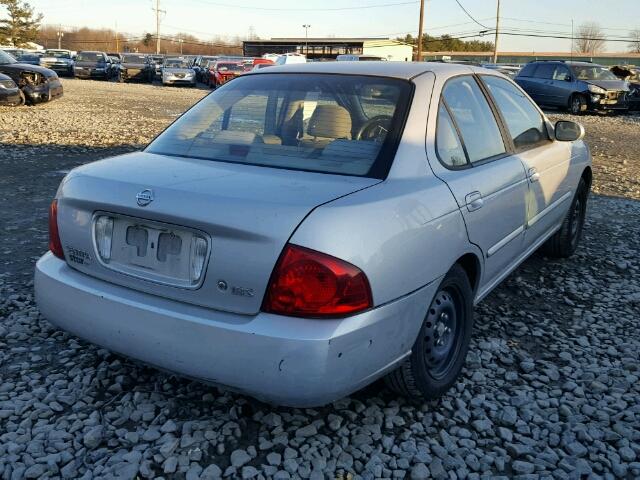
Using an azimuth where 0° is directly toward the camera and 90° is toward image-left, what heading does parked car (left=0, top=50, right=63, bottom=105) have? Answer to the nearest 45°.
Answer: approximately 315°

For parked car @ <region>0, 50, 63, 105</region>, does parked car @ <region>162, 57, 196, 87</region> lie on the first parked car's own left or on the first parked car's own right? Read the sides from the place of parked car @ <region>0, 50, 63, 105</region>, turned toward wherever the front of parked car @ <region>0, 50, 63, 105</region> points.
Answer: on the first parked car's own left

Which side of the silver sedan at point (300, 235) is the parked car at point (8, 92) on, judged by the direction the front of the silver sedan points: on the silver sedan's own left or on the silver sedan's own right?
on the silver sedan's own left

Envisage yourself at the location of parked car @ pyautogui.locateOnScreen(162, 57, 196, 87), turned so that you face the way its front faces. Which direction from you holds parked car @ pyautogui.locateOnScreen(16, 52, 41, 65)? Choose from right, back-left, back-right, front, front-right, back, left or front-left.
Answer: back-right

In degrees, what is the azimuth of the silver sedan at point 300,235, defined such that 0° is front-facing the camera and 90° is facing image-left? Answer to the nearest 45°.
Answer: approximately 225°

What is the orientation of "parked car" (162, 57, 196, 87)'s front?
toward the camera

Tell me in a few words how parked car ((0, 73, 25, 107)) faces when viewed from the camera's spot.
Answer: facing the viewer and to the right of the viewer

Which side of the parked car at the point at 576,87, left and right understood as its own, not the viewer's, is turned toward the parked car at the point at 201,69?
back

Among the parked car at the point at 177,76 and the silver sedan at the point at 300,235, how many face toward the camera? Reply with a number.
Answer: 1

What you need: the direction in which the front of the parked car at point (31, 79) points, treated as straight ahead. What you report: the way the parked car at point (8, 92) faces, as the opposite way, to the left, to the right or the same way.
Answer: the same way

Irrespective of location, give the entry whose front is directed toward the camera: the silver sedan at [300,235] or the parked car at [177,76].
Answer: the parked car

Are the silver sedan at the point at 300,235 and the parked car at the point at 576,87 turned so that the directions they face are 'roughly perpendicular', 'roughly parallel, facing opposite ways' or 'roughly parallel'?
roughly perpendicular
